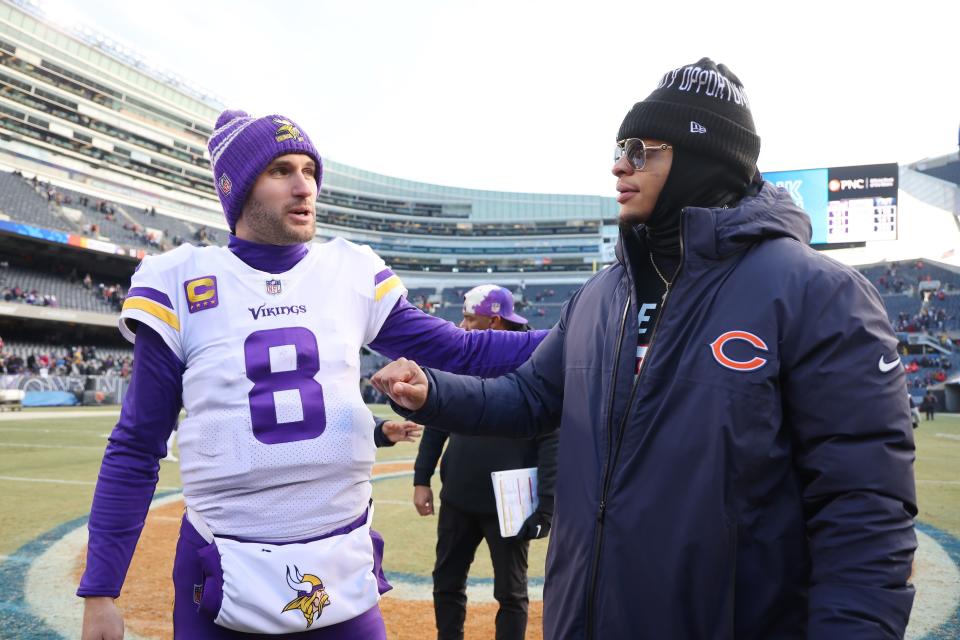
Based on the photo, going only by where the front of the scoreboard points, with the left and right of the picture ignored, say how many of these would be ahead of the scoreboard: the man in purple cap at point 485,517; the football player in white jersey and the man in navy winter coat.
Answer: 3

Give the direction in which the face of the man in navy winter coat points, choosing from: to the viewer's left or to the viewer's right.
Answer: to the viewer's left

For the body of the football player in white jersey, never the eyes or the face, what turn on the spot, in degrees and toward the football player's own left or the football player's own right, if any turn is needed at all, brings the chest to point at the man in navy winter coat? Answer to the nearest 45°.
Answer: approximately 45° to the football player's own left

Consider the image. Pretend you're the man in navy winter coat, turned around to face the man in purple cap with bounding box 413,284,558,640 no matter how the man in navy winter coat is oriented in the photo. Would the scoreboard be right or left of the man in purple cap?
right

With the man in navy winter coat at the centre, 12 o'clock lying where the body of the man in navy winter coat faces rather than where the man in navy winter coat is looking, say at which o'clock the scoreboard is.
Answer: The scoreboard is roughly at 5 o'clock from the man in navy winter coat.

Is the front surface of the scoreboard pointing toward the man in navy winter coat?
yes

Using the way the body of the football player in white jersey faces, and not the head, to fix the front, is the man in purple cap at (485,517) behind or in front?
behind

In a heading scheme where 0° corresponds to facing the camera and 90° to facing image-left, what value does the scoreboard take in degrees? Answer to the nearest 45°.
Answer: approximately 0°

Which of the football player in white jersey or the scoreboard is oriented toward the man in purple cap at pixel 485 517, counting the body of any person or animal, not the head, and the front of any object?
the scoreboard

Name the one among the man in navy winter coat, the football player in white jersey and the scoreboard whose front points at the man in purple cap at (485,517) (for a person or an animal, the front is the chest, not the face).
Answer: the scoreboard

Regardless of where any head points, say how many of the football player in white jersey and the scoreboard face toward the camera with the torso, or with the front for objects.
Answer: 2
